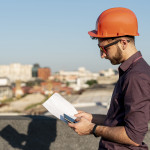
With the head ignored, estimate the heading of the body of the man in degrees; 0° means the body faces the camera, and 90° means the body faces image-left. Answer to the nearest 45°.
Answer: approximately 90°

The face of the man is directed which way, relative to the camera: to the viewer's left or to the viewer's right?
to the viewer's left
